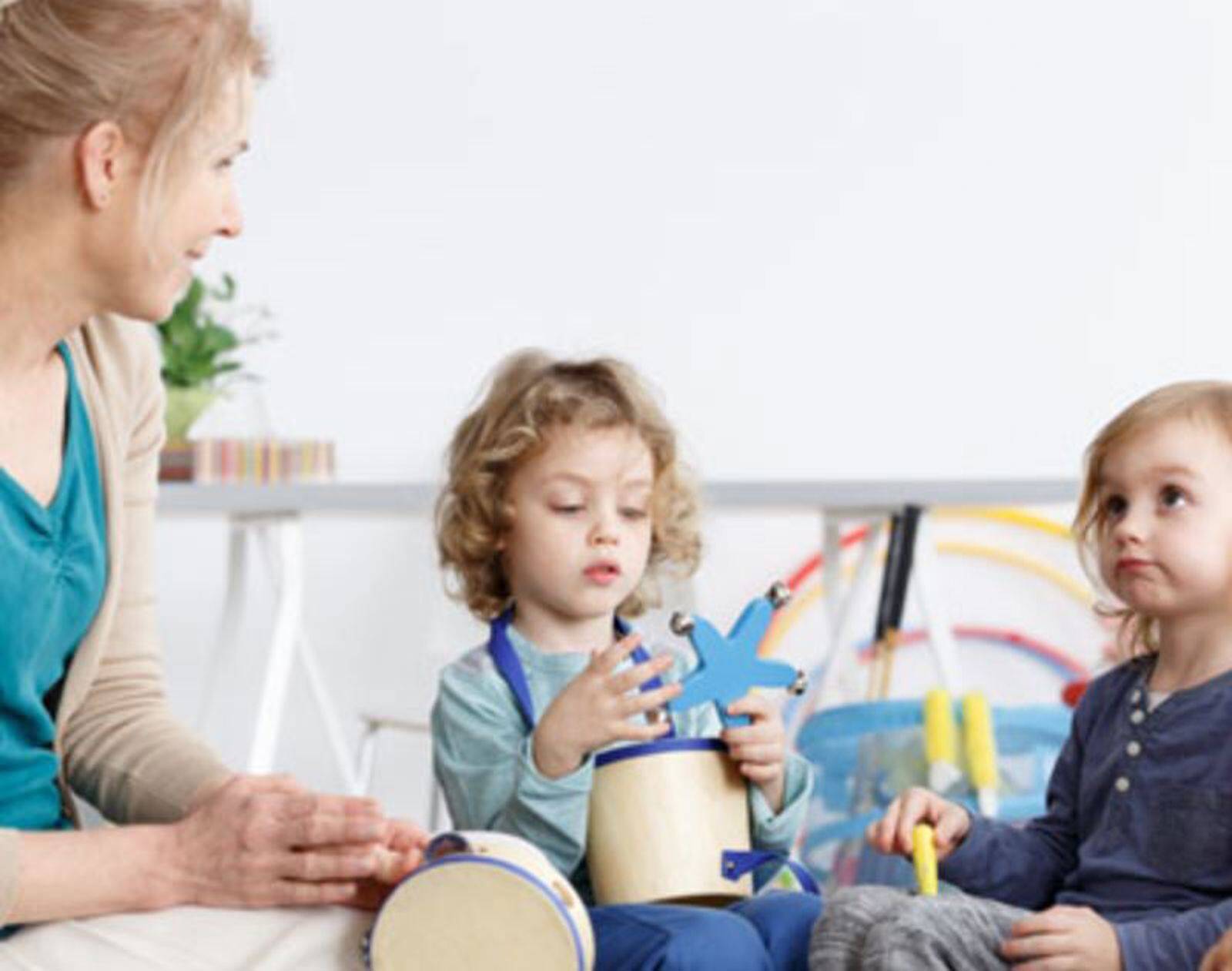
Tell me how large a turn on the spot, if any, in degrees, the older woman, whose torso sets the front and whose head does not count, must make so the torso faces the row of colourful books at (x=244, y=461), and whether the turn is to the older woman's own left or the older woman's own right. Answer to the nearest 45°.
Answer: approximately 135° to the older woman's own left

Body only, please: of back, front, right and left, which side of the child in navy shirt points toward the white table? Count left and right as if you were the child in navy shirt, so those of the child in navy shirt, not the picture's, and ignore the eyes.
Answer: right

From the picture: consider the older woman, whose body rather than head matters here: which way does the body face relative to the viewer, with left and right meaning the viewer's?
facing the viewer and to the right of the viewer

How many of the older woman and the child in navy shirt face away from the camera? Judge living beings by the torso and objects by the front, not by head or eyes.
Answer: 0

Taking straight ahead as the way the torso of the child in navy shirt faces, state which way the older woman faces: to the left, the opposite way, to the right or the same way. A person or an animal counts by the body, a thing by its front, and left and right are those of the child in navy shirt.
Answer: to the left

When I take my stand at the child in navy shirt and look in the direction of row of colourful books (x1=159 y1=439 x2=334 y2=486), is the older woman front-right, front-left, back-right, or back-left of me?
front-left

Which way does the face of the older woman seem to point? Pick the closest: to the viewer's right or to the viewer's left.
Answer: to the viewer's right

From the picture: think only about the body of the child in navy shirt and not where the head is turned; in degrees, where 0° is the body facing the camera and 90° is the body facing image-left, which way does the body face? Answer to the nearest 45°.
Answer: approximately 45°

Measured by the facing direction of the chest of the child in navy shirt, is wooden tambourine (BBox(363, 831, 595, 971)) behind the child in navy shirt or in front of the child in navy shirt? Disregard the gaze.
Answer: in front

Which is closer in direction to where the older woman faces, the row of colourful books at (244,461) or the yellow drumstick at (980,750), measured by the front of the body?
the yellow drumstick

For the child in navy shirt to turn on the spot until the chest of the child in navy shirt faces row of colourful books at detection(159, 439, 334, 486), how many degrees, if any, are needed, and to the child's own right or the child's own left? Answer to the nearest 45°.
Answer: approximately 90° to the child's own right

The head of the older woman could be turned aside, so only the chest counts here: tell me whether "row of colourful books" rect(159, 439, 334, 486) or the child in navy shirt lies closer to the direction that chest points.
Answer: the child in navy shirt
